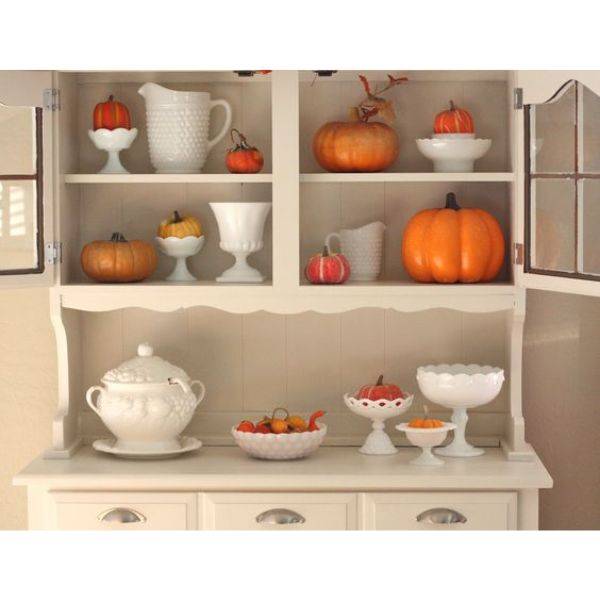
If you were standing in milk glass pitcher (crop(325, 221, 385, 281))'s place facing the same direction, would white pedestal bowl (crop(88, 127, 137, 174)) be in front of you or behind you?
behind

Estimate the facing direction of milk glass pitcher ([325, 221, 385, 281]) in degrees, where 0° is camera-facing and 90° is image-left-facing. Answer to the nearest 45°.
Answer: approximately 270°

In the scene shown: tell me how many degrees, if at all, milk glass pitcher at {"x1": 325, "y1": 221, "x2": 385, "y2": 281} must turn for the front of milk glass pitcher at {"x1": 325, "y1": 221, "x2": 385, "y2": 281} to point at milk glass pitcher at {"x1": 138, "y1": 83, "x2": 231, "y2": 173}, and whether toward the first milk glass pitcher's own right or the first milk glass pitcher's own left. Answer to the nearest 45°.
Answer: approximately 180°

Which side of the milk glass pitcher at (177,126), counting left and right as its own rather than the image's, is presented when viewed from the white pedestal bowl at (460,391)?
back

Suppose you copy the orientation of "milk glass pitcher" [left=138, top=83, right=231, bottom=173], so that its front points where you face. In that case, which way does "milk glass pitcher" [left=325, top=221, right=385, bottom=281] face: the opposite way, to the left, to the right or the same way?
the opposite way

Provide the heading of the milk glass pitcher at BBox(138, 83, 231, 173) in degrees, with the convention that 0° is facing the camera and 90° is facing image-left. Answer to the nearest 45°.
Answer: approximately 90°

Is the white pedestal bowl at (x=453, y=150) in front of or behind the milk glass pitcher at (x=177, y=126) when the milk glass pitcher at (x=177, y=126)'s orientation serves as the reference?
behind
